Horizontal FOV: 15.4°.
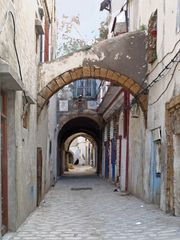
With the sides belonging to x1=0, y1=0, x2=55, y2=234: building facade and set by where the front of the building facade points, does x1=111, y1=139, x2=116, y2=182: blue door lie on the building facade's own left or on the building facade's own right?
on the building facade's own left

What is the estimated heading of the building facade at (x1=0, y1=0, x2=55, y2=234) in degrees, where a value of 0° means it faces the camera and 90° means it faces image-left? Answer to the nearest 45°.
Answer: approximately 270°

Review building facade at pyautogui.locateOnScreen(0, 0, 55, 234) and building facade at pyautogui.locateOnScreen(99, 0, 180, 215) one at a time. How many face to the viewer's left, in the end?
1

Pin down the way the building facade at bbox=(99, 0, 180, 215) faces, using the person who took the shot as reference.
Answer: facing to the left of the viewer

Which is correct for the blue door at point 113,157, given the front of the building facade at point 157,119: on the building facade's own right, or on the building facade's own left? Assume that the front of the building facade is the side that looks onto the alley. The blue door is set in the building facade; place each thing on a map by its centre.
on the building facade's own right

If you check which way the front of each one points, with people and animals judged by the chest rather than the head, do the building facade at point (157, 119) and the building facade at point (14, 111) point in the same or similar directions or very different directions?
very different directions
